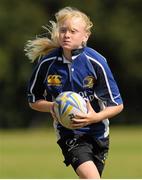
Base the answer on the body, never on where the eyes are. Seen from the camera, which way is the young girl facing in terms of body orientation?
toward the camera
